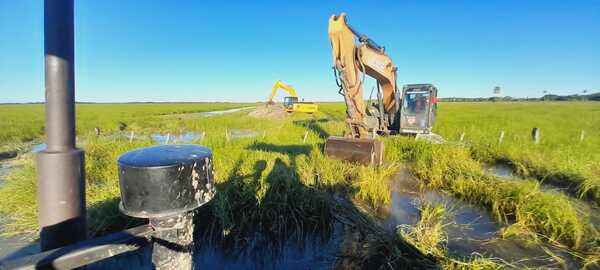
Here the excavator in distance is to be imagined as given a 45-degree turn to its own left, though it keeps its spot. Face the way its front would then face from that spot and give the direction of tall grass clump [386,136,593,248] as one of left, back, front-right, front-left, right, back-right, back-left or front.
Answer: front-left

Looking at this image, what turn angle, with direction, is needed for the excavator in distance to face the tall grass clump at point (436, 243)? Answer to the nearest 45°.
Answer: approximately 90° to its left

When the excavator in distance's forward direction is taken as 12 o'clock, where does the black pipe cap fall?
The black pipe cap is roughly at 9 o'clock from the excavator in distance.

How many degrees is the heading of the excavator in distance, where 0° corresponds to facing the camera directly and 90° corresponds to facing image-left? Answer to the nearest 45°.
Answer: approximately 90°

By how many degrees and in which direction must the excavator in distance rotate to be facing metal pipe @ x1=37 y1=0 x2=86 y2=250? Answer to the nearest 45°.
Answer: approximately 90° to its left

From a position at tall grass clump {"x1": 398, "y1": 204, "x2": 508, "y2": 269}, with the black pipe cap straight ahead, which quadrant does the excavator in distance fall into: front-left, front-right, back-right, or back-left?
back-right
